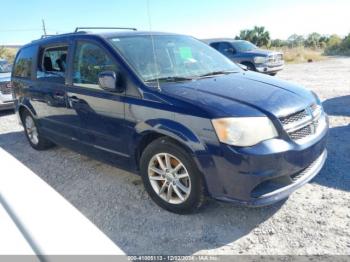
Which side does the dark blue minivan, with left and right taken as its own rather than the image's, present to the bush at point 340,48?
left

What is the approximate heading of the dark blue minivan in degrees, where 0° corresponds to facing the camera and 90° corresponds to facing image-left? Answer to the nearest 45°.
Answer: approximately 315°

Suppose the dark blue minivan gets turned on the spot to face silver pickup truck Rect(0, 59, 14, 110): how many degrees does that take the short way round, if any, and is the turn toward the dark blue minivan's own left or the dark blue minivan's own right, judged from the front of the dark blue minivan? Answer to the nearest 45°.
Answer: approximately 180°
